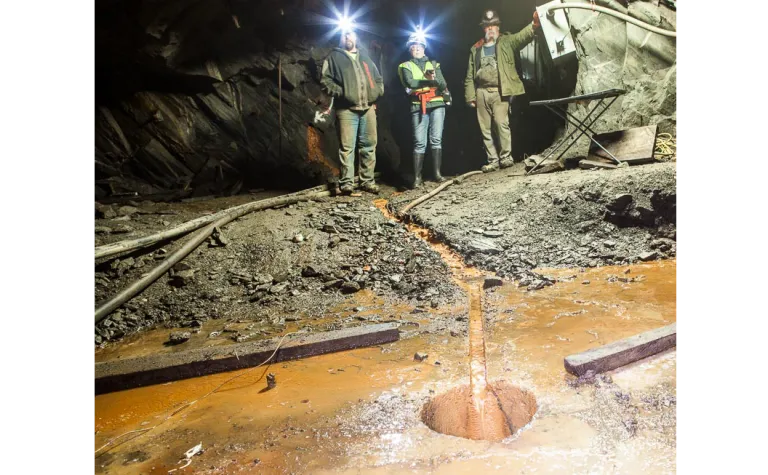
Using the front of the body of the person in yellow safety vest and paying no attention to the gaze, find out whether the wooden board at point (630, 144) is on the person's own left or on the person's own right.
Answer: on the person's own left

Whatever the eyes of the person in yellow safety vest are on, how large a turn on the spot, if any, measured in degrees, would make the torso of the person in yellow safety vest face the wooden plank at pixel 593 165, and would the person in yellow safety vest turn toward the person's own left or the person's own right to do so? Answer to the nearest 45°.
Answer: approximately 45° to the person's own left

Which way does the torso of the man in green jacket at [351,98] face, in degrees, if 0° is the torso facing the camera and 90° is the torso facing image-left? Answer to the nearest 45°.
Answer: approximately 0°

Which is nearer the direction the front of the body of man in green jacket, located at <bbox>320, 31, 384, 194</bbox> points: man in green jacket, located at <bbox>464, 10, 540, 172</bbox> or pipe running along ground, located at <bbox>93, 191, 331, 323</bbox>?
the pipe running along ground

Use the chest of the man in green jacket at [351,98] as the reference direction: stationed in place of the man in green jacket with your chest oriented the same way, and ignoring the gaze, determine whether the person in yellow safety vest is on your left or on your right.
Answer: on your left

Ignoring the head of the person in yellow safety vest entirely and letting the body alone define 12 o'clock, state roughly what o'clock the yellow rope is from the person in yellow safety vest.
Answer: The yellow rope is roughly at 10 o'clock from the person in yellow safety vest.

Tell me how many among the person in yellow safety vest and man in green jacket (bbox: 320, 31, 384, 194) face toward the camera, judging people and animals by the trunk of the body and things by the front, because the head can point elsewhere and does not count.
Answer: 2

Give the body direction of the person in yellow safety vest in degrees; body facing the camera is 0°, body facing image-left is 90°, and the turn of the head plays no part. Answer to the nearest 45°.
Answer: approximately 0°

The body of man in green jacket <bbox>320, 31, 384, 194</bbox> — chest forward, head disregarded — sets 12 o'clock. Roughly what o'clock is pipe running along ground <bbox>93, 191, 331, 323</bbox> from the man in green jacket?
The pipe running along ground is roughly at 1 o'clock from the man in green jacket.

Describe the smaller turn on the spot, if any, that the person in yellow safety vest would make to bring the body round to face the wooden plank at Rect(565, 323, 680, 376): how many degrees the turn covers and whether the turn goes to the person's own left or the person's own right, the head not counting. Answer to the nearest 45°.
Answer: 0° — they already face it
